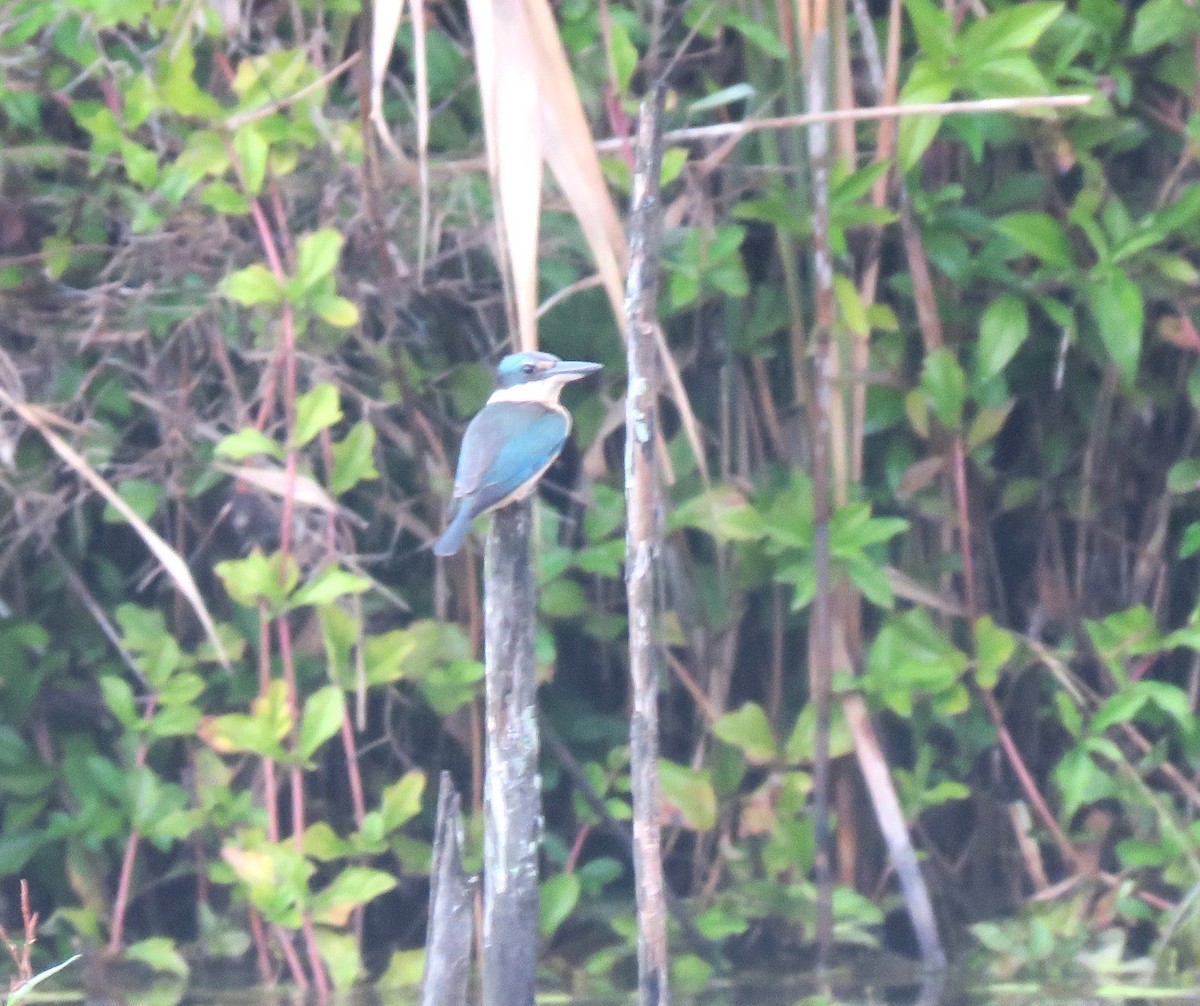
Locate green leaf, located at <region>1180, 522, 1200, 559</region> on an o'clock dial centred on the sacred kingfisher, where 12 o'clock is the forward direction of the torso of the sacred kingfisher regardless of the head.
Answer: The green leaf is roughly at 1 o'clock from the sacred kingfisher.

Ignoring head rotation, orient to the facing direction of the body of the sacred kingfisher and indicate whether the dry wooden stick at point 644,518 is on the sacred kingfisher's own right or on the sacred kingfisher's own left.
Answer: on the sacred kingfisher's own right

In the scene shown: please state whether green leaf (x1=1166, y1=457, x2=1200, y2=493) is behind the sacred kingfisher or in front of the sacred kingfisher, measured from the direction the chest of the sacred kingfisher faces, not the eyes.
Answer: in front

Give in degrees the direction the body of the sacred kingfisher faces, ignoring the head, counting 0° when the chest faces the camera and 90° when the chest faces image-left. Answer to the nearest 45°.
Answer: approximately 225°
